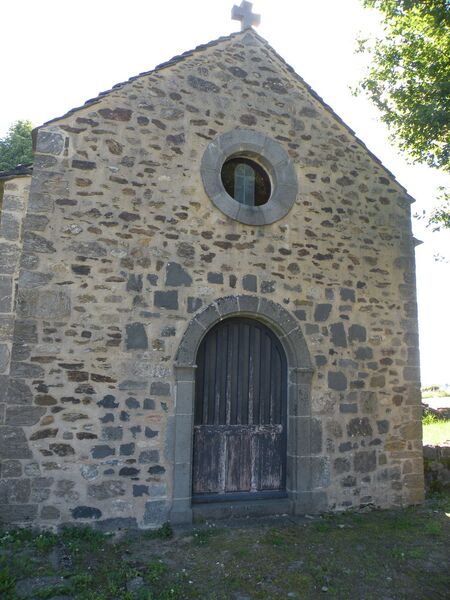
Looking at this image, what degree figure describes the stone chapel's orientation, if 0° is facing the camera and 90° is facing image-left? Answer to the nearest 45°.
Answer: approximately 0°

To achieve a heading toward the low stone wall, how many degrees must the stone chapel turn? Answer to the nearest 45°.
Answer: approximately 135° to its left
